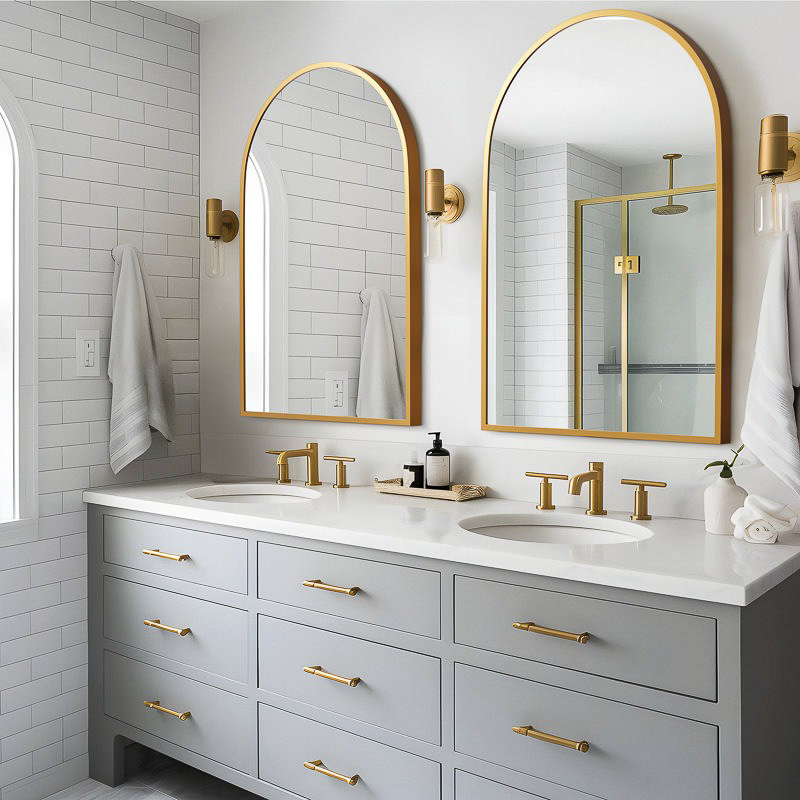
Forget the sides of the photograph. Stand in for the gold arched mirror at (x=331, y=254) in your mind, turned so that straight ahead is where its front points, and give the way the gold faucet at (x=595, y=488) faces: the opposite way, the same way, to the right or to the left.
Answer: the same way

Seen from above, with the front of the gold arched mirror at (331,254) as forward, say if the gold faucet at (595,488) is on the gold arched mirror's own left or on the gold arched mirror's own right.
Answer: on the gold arched mirror's own left

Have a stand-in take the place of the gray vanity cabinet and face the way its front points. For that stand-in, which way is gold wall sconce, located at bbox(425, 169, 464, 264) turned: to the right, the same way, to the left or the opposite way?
the same way

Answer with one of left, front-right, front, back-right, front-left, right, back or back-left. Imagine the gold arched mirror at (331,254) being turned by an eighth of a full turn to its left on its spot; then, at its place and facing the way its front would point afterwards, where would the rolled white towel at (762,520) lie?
front-left

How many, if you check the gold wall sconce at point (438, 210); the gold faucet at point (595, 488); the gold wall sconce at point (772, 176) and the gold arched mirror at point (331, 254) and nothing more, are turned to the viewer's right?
0

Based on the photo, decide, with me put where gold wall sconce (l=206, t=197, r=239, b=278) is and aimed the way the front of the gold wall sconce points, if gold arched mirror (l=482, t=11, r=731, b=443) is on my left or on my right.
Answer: on my left

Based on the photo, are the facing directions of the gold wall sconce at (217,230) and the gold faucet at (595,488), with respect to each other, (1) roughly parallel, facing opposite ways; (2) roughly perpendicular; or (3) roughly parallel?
roughly parallel

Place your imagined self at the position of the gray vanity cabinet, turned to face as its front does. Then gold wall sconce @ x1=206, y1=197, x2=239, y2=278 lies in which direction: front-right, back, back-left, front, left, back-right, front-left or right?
right

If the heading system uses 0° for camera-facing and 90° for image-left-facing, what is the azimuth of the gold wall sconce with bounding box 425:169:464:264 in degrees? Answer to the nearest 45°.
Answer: approximately 45°

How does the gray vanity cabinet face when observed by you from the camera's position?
facing the viewer and to the left of the viewer

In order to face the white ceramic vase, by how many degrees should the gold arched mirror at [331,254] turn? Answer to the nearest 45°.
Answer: approximately 90° to its left

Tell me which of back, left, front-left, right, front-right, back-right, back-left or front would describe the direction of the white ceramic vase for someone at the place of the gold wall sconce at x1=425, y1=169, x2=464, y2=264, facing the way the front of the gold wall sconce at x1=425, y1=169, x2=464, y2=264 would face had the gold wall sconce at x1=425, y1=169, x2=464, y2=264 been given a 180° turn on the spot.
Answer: right

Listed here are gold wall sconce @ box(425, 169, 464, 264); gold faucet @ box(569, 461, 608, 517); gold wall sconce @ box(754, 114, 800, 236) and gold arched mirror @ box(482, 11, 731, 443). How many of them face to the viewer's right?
0

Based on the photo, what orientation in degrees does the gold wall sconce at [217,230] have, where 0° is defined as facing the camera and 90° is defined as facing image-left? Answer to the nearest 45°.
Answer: approximately 45°

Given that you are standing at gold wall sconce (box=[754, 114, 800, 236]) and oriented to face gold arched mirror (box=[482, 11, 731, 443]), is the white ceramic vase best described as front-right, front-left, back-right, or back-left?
front-left

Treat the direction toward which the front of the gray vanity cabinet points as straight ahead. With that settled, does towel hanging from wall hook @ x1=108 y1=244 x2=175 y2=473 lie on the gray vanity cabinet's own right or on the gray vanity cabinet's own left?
on the gray vanity cabinet's own right

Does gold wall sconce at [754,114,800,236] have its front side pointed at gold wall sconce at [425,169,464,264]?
no

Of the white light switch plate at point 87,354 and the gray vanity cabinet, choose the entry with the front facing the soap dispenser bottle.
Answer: the white light switch plate

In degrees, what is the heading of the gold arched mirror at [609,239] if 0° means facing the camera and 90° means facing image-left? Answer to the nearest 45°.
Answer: approximately 45°

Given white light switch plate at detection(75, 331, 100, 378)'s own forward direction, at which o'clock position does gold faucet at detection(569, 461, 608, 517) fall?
The gold faucet is roughly at 12 o'clock from the white light switch plate.
